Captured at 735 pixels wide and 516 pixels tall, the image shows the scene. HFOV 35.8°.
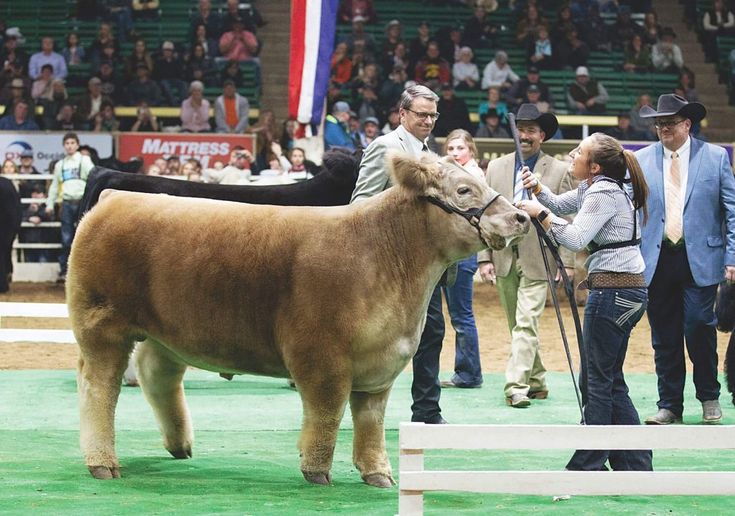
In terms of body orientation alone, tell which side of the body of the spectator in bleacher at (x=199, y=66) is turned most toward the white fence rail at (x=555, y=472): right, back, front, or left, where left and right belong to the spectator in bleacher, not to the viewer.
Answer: front

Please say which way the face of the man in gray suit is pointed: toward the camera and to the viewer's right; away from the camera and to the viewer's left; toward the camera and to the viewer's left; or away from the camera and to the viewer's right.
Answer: toward the camera and to the viewer's right

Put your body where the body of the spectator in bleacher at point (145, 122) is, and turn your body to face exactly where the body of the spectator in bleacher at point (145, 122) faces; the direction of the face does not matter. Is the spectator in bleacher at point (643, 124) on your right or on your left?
on your left

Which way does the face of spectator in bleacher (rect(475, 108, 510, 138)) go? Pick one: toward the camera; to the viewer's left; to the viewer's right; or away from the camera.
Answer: toward the camera

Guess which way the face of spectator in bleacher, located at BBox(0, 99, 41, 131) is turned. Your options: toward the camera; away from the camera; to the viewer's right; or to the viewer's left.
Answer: toward the camera

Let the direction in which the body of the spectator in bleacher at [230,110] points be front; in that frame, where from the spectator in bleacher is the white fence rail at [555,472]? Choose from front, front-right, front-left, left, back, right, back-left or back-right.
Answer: front

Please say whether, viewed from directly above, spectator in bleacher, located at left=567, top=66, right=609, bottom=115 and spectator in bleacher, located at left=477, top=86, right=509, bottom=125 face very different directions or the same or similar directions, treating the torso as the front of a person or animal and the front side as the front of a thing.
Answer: same or similar directions

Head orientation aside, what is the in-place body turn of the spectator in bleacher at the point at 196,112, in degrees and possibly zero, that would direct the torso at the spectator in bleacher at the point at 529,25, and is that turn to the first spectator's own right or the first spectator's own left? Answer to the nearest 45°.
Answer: approximately 135° to the first spectator's own left

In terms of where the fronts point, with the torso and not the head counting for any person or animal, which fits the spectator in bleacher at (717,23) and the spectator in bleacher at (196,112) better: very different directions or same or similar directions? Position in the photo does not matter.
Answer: same or similar directions

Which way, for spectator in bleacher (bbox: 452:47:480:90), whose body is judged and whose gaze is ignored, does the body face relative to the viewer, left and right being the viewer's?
facing the viewer

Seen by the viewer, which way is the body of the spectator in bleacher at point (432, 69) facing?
toward the camera

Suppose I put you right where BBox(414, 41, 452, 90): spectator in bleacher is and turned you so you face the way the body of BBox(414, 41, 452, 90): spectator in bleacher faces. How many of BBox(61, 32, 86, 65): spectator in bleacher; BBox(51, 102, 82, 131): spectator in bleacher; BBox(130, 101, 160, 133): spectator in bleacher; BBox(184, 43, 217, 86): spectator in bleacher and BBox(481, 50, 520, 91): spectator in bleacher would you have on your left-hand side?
1

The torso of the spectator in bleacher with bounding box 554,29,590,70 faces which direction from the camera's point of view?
toward the camera

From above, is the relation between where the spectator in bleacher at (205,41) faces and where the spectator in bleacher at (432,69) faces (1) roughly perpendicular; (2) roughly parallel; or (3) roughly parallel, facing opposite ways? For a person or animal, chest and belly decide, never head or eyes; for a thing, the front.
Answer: roughly parallel

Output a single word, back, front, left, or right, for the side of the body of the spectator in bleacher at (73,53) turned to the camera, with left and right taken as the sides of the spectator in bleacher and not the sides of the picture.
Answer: front

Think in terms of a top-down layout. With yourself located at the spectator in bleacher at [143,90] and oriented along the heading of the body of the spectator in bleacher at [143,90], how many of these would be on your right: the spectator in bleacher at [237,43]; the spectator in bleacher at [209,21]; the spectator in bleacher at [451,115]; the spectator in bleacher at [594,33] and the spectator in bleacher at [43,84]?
1

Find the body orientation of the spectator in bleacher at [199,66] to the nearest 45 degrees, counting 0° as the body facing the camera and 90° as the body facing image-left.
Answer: approximately 0°

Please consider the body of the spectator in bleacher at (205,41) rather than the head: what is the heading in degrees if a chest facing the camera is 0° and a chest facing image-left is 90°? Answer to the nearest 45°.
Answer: approximately 0°

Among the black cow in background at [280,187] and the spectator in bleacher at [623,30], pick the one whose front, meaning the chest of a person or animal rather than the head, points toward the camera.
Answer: the spectator in bleacher
